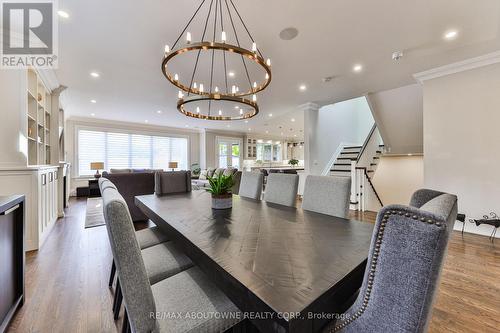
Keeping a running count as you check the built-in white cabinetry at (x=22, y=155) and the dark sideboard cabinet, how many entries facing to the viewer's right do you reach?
2

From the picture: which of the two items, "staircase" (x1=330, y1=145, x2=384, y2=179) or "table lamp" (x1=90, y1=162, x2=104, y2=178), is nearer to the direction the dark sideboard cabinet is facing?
the staircase

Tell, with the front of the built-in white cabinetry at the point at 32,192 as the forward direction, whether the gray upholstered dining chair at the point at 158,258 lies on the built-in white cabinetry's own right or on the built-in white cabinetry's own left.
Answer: on the built-in white cabinetry's own right

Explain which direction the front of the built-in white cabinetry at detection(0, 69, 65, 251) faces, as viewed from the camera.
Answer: facing to the right of the viewer

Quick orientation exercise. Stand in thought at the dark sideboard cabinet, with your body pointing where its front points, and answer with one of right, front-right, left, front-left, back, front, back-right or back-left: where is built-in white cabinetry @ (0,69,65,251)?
left

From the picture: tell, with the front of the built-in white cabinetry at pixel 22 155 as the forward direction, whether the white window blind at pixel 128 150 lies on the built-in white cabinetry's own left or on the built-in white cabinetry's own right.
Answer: on the built-in white cabinetry's own left

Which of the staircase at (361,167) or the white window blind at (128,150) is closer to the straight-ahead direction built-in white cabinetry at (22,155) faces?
the staircase

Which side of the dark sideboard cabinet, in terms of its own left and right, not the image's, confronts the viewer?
right
